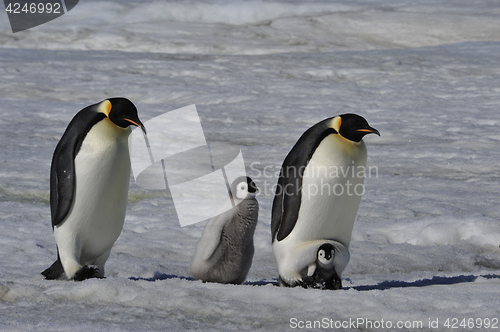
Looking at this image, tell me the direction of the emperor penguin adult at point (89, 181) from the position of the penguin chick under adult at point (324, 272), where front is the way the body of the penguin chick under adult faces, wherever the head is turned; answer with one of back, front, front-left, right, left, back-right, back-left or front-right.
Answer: back-right

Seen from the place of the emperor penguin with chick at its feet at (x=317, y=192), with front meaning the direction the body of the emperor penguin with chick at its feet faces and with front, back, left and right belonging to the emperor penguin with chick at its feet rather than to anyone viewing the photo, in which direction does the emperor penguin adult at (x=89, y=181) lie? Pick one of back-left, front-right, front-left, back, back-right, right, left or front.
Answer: back-right

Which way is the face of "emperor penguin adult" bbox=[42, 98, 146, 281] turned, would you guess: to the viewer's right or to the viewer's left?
to the viewer's right

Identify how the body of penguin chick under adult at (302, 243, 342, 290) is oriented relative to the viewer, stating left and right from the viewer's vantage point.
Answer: facing the viewer and to the right of the viewer
